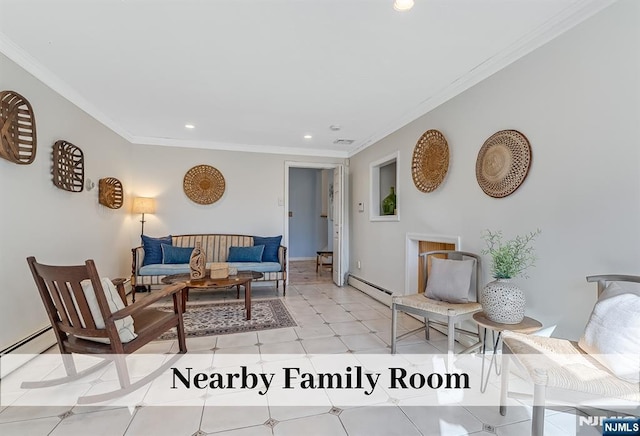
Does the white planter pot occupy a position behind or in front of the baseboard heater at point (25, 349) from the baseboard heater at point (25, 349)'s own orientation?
in front

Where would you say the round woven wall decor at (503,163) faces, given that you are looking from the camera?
facing the viewer and to the left of the viewer

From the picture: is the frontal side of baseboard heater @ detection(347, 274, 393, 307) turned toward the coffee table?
yes

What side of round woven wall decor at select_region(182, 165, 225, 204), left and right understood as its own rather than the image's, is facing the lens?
front

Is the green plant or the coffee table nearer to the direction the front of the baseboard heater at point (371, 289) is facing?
the coffee table

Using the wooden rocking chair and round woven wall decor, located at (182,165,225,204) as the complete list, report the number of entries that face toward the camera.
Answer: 1

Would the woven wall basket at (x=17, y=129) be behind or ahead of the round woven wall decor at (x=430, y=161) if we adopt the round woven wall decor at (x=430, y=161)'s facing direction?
ahead

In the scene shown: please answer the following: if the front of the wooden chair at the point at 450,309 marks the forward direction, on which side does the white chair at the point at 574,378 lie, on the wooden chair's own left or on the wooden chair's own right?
on the wooden chair's own left

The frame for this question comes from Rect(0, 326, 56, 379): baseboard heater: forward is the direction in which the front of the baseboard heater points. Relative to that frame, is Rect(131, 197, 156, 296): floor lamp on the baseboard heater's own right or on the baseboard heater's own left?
on the baseboard heater's own left

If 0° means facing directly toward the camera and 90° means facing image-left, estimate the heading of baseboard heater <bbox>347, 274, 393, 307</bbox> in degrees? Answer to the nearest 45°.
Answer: approximately 45°

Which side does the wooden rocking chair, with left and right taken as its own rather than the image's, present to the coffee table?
front

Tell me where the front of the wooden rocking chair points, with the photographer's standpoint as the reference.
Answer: facing away from the viewer and to the right of the viewer

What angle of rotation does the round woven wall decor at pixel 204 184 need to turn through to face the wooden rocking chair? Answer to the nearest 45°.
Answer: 0° — it already faces it

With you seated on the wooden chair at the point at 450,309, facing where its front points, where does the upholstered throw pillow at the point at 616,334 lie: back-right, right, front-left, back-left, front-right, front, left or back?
left

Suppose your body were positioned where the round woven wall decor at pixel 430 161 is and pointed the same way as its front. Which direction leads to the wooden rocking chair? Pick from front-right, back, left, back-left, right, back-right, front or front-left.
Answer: front

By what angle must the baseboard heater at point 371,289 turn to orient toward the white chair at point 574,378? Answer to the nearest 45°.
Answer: approximately 45° to its left
